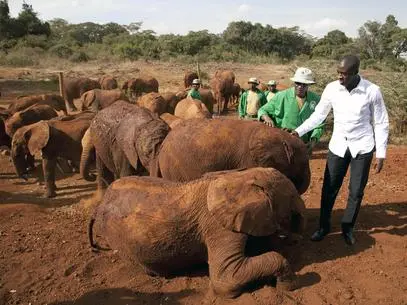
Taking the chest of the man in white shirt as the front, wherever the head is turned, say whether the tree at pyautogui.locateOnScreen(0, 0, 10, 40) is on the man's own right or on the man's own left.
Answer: on the man's own right

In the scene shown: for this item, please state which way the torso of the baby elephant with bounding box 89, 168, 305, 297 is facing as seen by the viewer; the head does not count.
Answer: to the viewer's right

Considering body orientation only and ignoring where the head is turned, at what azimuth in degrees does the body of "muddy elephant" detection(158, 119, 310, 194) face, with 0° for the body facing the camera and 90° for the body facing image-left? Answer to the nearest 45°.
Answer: approximately 270°

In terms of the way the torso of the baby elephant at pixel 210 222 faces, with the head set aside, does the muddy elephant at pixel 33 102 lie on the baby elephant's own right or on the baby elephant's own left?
on the baby elephant's own left

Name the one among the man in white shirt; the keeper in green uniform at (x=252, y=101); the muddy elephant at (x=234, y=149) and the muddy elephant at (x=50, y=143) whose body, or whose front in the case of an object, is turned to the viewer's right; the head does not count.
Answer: the muddy elephant at (x=234, y=149)

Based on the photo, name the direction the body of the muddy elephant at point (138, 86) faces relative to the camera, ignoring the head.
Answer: to the viewer's left

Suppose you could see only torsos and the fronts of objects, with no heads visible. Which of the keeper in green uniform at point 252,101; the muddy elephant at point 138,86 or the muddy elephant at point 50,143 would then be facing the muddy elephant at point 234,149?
the keeper in green uniform

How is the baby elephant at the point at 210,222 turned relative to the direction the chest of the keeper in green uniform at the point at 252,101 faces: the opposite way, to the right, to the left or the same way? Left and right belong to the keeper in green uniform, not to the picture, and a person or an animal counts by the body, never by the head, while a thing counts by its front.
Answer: to the left

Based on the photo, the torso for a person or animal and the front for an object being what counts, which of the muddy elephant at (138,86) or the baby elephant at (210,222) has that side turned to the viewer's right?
the baby elephant

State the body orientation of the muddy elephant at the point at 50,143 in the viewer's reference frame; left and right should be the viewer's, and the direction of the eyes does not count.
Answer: facing to the left of the viewer
